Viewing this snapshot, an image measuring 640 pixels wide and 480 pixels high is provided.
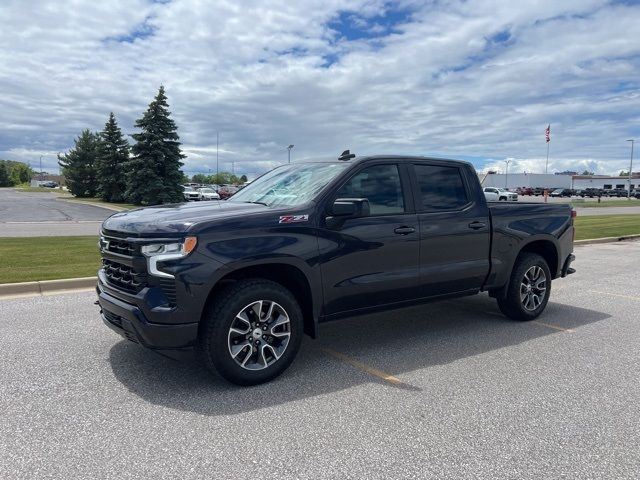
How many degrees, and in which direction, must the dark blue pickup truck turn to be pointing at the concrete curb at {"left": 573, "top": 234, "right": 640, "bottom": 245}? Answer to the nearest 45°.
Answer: approximately 180°

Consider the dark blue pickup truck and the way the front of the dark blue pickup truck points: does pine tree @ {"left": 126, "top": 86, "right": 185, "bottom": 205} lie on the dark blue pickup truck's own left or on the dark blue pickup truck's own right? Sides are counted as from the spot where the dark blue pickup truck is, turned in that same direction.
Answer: on the dark blue pickup truck's own right

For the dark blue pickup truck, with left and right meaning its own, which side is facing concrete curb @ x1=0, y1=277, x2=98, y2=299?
right

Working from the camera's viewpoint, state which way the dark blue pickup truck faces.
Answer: facing the viewer and to the left of the viewer
